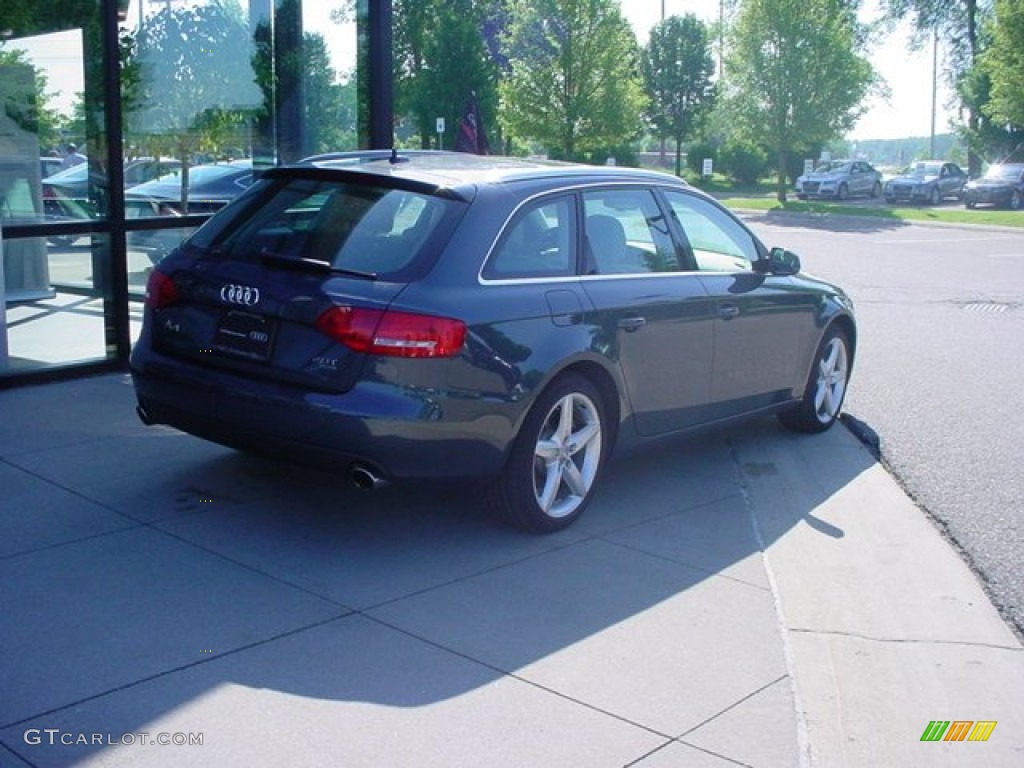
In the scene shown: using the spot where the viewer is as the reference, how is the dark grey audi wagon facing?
facing away from the viewer and to the right of the viewer

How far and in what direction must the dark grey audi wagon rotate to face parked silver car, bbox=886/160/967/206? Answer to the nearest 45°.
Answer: approximately 45° to its left

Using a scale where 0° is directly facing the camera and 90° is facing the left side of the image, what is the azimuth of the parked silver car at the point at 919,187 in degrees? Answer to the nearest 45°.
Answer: approximately 45°

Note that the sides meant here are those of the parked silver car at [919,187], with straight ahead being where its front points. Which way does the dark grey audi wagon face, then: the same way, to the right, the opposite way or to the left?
the opposite way

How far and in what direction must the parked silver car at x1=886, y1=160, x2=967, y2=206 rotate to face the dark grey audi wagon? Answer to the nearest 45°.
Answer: approximately 45° to its left

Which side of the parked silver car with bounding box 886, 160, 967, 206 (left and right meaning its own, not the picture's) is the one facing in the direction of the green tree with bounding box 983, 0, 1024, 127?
left

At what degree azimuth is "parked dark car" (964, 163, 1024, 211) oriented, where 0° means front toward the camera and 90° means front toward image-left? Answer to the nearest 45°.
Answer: approximately 45°

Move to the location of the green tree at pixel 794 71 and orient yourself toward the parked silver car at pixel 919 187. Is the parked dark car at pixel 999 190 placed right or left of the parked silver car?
right

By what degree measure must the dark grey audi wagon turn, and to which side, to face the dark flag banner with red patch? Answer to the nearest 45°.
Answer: approximately 45° to its left

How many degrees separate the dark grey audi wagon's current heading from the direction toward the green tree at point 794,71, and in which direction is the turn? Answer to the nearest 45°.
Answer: approximately 45° to its left

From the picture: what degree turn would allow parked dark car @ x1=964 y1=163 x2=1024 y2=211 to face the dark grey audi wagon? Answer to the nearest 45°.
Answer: approximately 45° to its left
